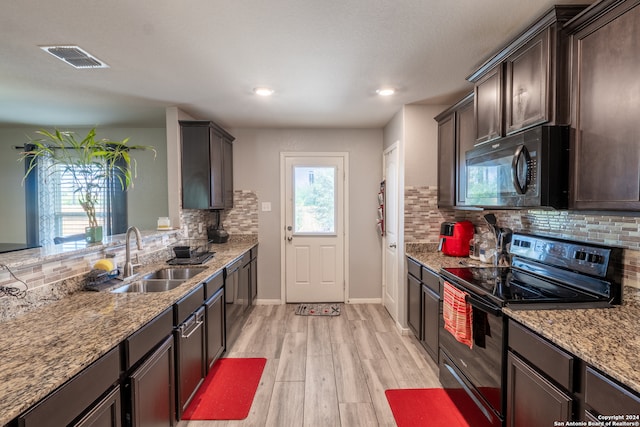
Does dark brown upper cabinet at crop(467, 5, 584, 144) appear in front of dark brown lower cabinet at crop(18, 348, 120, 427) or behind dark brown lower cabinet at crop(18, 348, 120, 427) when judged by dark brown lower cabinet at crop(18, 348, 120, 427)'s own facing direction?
in front

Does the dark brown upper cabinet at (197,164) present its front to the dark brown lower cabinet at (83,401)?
no

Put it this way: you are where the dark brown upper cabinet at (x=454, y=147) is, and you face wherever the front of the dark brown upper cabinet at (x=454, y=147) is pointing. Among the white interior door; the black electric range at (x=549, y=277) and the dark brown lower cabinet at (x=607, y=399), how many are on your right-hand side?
1

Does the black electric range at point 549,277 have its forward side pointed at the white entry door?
no

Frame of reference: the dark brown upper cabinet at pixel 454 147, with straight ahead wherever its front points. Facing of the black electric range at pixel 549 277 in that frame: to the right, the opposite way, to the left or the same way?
the same way

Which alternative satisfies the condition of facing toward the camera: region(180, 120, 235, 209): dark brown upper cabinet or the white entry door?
the white entry door

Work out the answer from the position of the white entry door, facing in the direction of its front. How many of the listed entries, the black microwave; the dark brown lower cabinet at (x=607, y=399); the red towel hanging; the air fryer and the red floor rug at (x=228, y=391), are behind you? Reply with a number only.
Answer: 0

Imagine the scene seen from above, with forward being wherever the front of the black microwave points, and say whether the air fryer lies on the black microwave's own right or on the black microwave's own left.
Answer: on the black microwave's own right

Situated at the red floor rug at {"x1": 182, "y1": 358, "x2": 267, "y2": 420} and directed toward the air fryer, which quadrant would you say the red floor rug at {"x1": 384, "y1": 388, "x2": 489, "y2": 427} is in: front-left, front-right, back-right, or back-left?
front-right

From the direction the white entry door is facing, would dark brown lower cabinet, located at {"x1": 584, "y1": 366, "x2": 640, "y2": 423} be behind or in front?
in front

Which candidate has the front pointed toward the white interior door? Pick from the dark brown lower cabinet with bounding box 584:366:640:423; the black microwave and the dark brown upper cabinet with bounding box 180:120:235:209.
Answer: the dark brown upper cabinet

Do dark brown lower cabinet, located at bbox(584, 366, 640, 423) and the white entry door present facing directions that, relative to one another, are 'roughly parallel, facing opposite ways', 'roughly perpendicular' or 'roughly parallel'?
roughly perpendicular

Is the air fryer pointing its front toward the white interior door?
no

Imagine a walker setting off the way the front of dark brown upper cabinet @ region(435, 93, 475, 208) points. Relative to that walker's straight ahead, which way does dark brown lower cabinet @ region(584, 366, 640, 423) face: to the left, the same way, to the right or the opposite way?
the same way

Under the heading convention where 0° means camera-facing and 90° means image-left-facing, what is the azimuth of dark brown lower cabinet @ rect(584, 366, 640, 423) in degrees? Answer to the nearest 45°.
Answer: approximately 45°

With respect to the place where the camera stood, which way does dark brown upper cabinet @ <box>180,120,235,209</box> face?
facing to the right of the viewer

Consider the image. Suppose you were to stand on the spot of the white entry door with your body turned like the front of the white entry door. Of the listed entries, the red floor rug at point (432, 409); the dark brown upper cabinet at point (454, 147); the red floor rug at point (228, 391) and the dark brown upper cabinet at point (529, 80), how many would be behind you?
0

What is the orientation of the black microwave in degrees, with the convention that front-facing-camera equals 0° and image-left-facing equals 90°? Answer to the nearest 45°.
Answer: approximately 45°
